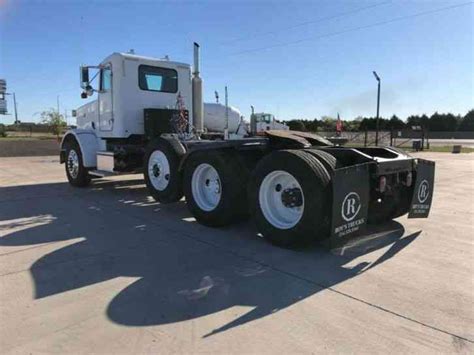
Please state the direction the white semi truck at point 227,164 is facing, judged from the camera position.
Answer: facing away from the viewer and to the left of the viewer
